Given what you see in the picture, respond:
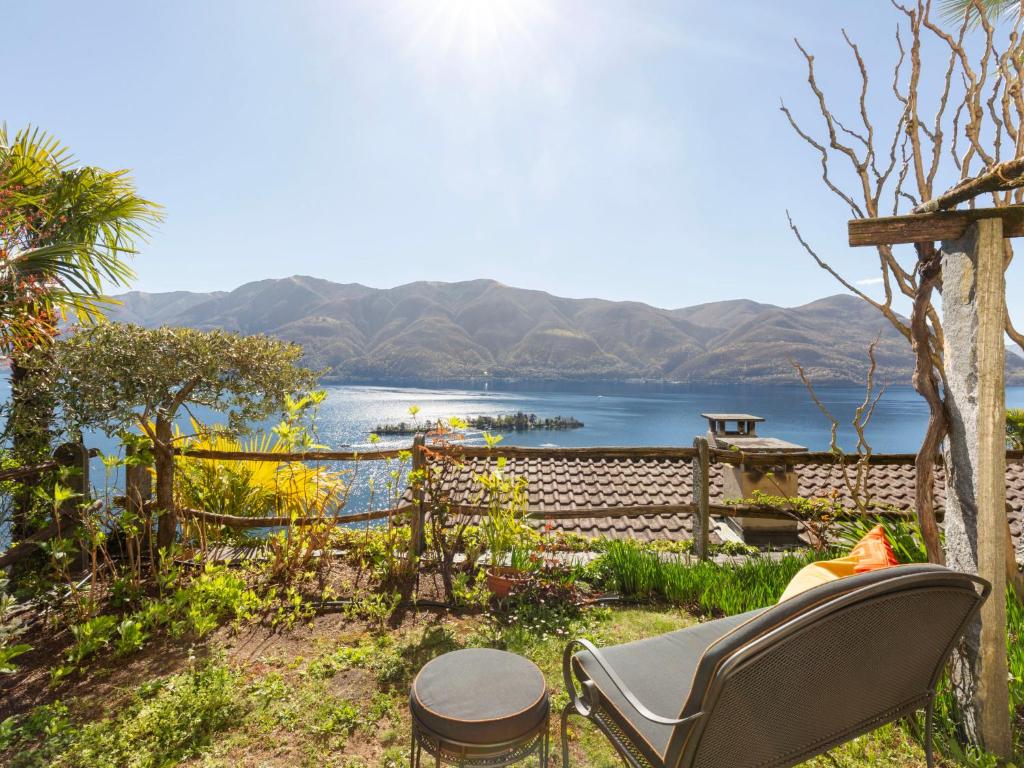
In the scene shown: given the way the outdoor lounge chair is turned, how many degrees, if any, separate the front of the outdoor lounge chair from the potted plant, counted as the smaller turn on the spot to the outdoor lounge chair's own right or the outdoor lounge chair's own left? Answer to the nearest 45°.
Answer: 0° — it already faces it

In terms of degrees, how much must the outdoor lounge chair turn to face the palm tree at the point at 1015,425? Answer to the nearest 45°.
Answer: approximately 45° to its right

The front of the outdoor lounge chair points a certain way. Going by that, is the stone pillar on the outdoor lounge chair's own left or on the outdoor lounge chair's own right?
on the outdoor lounge chair's own right

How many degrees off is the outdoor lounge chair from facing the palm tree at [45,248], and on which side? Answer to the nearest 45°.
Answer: approximately 45° to its left

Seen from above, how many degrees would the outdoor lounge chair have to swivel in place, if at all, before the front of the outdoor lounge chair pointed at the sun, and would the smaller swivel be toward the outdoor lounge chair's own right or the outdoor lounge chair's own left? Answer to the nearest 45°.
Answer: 0° — it already faces it

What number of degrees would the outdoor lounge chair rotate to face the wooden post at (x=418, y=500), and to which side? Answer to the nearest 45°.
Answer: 0° — it already faces it

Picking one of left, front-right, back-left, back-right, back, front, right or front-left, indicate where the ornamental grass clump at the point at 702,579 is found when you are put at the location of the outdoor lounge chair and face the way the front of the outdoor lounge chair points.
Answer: front-right

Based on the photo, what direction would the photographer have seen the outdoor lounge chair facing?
facing away from the viewer and to the left of the viewer
